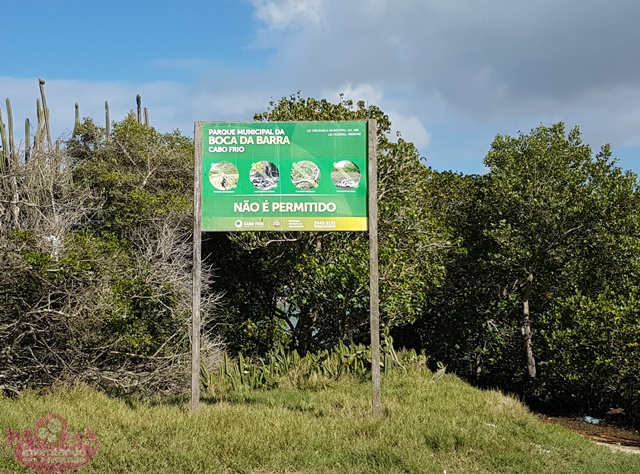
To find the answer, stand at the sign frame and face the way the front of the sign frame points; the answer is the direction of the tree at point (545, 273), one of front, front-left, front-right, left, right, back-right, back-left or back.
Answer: back-left

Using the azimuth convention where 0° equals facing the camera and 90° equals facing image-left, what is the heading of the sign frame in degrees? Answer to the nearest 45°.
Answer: approximately 0°

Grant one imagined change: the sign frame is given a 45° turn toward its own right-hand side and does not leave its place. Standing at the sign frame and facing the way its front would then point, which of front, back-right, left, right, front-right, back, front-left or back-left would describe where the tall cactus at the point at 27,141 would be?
right

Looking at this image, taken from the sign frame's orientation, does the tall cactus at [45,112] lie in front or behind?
behind
